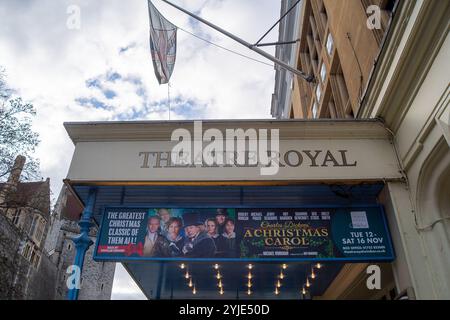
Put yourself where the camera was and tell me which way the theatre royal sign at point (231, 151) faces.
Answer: facing the viewer

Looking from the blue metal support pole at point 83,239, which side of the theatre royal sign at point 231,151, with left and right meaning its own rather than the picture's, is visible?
right

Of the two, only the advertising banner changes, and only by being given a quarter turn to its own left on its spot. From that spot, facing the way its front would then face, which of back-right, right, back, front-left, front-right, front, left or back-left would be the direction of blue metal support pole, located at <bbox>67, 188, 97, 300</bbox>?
back

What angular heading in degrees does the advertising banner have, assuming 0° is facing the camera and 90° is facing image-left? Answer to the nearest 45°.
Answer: approximately 0°

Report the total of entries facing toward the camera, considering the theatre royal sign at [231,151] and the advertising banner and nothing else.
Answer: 2
